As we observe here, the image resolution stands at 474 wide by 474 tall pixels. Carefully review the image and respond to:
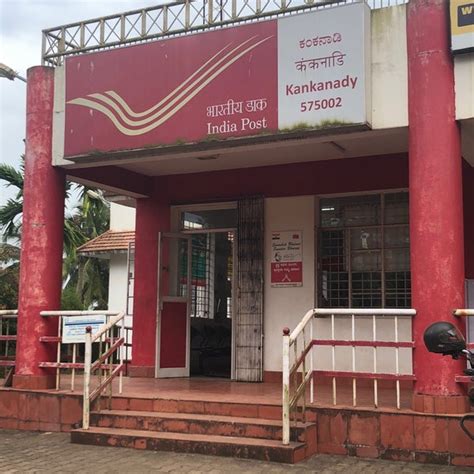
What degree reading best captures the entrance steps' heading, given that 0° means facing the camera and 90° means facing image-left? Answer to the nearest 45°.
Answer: approximately 0°

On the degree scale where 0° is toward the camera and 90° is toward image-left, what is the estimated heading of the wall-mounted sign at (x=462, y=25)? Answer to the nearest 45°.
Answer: approximately 0°

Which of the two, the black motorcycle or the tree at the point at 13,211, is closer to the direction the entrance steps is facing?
the black motorcycle

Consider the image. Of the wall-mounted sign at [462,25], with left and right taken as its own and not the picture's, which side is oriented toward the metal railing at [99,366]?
right

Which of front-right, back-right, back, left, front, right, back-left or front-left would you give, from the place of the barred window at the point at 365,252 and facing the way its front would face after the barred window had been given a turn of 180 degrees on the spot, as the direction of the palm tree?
front-left

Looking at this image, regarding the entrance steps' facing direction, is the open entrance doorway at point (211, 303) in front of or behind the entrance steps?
behind

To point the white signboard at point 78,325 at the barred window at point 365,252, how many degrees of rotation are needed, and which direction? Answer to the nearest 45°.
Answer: approximately 90° to its left
